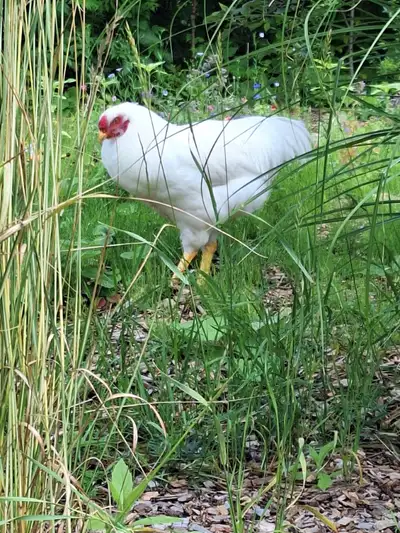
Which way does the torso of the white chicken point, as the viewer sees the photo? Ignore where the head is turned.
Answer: to the viewer's left
